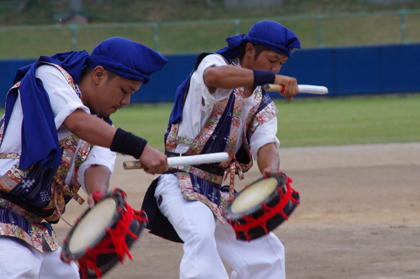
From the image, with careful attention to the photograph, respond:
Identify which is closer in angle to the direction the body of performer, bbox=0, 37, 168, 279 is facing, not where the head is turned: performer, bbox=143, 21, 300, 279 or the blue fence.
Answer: the performer

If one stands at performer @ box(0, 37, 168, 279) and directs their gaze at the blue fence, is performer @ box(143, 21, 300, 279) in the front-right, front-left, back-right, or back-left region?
front-right

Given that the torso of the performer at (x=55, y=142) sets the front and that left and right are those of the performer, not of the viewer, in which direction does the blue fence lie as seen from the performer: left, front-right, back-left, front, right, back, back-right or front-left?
front-left

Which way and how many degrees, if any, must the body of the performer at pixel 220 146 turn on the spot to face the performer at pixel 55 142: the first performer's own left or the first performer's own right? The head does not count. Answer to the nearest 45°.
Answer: approximately 90° to the first performer's own right

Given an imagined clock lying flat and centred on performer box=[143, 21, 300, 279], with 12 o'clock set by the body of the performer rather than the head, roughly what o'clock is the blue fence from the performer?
The blue fence is roughly at 8 o'clock from the performer.

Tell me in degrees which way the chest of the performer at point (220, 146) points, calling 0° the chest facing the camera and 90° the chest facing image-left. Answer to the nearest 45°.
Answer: approximately 315°

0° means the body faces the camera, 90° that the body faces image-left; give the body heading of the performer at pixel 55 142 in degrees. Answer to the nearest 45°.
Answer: approximately 270°

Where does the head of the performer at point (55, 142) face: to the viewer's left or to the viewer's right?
to the viewer's right

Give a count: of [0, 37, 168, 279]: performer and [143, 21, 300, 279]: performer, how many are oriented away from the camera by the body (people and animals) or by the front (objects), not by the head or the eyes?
0
